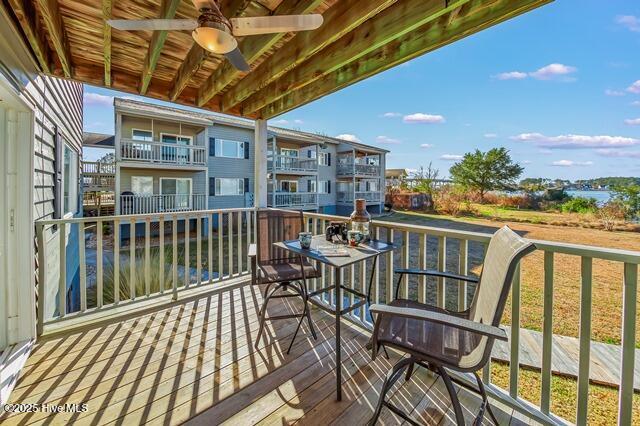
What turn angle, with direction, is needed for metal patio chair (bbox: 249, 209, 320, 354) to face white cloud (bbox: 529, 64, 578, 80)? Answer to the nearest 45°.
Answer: approximately 90° to its left

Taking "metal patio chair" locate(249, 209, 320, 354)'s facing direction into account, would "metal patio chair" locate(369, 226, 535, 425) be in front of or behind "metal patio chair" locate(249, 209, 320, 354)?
in front

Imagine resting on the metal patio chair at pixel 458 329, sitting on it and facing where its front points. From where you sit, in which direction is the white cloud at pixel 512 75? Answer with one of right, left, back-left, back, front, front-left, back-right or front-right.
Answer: right

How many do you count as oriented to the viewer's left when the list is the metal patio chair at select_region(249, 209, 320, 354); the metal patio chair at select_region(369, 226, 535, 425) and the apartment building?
1

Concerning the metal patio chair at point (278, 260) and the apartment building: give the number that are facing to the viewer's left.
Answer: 0

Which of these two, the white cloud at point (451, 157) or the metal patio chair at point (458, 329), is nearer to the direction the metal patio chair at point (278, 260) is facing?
the metal patio chair

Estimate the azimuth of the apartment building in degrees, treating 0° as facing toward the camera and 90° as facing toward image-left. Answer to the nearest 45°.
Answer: approximately 315°

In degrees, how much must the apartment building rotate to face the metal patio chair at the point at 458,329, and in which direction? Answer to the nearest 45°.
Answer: approximately 45° to its right

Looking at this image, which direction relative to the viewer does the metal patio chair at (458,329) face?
to the viewer's left

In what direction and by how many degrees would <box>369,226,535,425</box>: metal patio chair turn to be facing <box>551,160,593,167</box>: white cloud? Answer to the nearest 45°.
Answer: approximately 90° to its right
